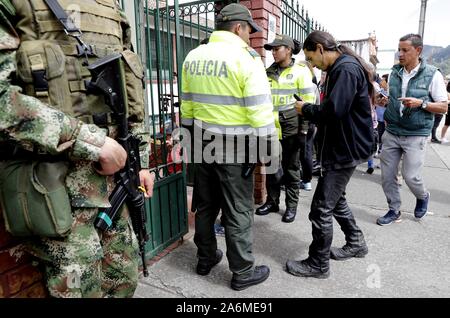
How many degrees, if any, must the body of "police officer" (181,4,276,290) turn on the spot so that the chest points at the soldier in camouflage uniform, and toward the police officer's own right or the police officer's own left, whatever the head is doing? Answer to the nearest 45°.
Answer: approximately 180°

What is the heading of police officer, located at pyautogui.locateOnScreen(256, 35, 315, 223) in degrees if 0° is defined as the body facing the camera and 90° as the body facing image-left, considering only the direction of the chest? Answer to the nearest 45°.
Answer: approximately 45°

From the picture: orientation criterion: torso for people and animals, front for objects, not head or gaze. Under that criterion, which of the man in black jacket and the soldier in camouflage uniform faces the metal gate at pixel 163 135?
the man in black jacket

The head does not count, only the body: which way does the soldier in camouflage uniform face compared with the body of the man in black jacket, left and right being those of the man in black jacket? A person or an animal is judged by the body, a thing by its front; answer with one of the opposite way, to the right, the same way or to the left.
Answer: the opposite way

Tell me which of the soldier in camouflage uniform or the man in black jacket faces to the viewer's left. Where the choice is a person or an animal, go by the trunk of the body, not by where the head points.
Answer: the man in black jacket

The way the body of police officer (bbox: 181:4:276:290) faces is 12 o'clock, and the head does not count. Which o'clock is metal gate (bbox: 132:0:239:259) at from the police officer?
The metal gate is roughly at 9 o'clock from the police officer.

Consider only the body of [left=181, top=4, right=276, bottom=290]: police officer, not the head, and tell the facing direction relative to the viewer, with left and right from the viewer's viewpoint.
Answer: facing away from the viewer and to the right of the viewer

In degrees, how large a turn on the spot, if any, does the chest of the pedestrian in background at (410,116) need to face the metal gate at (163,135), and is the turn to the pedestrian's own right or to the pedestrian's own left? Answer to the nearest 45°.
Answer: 0° — they already face it

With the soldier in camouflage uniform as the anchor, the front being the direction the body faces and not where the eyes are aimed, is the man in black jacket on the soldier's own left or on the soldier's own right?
on the soldier's own left

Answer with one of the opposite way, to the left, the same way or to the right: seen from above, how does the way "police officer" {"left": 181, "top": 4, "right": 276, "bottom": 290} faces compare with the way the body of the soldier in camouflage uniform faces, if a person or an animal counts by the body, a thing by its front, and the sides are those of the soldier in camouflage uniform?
to the left

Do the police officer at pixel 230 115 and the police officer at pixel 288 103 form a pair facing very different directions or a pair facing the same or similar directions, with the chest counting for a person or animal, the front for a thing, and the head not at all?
very different directions

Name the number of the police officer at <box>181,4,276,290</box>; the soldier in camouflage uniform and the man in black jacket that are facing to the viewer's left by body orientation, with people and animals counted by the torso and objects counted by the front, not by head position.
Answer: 1

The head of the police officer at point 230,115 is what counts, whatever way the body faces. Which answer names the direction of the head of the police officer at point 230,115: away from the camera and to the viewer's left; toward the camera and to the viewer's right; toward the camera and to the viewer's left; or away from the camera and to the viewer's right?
away from the camera and to the viewer's right
